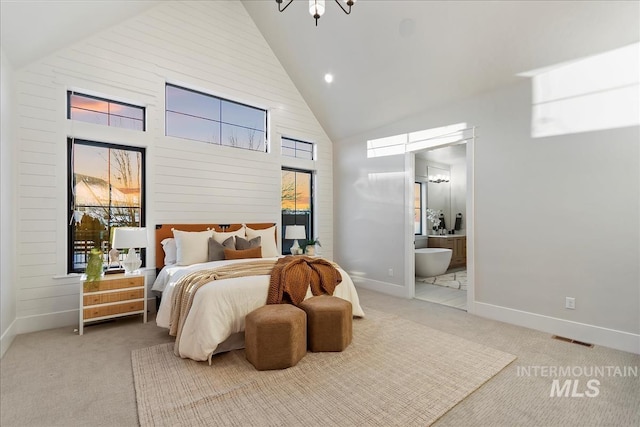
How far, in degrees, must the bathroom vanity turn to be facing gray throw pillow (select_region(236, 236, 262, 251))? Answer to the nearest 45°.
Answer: approximately 45° to its right

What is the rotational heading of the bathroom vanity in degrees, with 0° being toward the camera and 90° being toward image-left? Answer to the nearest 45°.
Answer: approximately 0°

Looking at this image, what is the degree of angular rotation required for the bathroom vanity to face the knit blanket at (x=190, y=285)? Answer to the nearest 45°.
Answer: approximately 45° to its right

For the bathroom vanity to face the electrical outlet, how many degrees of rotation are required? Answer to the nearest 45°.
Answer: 0° — it already faces it

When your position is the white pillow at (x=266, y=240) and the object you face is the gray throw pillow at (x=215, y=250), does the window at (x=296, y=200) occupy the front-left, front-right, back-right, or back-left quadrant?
back-right

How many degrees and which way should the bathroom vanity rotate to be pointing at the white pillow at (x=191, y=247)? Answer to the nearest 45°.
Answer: approximately 45° to its right

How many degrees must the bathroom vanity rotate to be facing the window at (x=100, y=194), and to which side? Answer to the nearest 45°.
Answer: approximately 45° to its right
